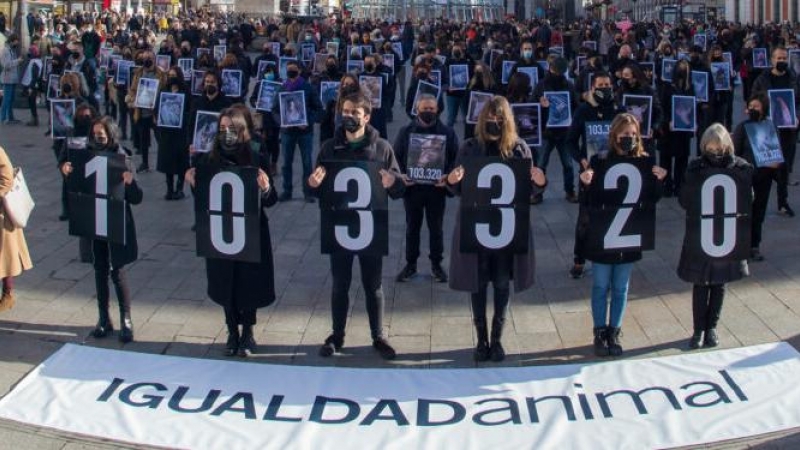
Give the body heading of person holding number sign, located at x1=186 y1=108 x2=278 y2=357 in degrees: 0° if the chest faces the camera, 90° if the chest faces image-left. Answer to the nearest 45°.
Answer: approximately 0°
